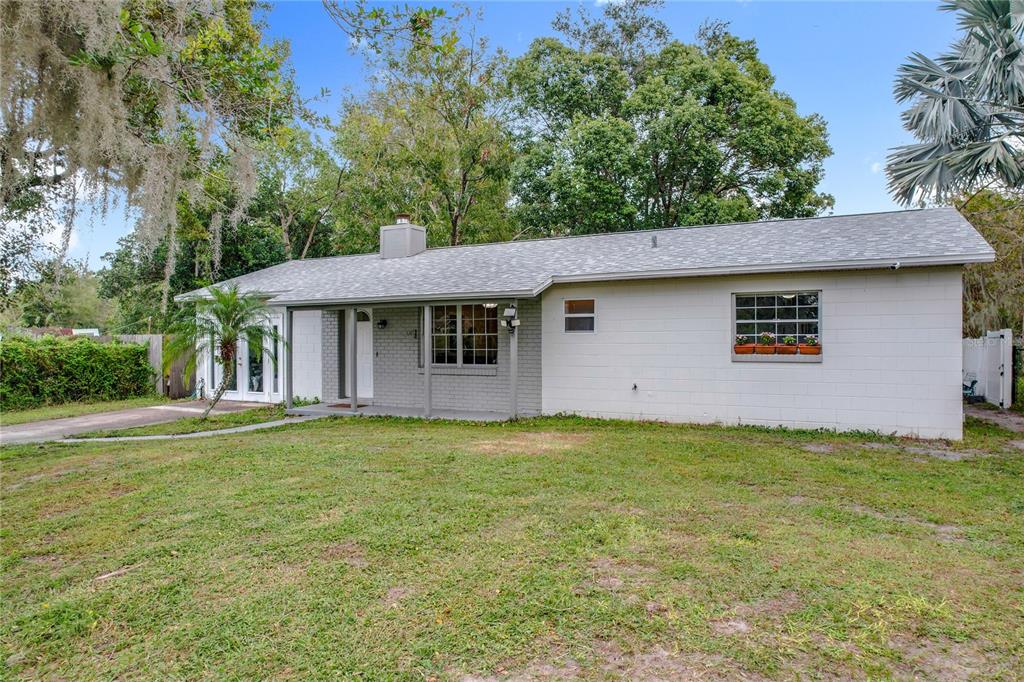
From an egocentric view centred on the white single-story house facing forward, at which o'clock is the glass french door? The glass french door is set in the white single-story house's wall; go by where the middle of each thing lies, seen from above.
The glass french door is roughly at 2 o'clock from the white single-story house.

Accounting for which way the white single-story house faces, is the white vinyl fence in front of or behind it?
behind

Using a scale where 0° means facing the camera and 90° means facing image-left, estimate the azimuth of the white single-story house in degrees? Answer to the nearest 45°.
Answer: approximately 45°

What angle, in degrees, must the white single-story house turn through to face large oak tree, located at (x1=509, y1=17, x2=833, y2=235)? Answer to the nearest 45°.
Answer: approximately 135° to its right

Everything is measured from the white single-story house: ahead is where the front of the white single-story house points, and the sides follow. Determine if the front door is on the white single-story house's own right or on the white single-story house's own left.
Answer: on the white single-story house's own right

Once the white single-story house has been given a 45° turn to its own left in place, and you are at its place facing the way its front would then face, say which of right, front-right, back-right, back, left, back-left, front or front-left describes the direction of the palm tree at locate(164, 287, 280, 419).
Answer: right
